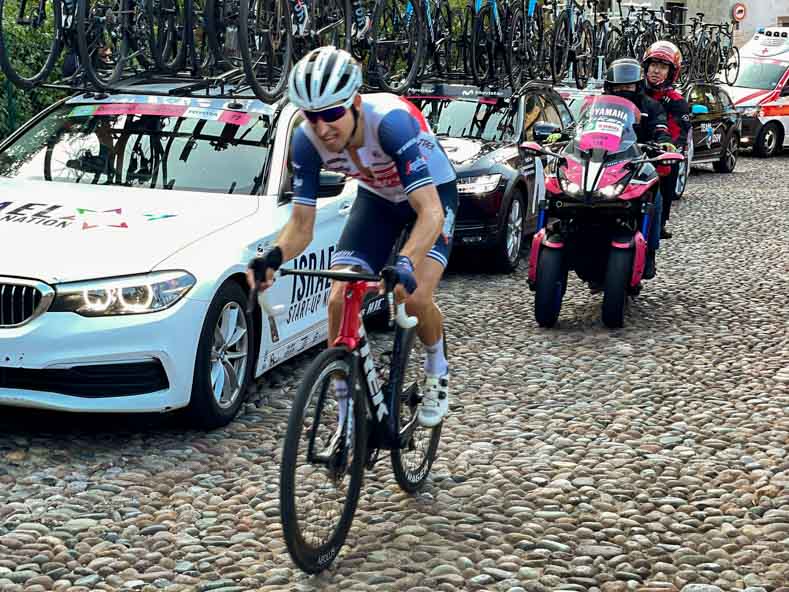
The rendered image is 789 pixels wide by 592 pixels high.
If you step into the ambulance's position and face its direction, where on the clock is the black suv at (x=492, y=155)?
The black suv is roughly at 11 o'clock from the ambulance.

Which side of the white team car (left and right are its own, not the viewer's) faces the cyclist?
left

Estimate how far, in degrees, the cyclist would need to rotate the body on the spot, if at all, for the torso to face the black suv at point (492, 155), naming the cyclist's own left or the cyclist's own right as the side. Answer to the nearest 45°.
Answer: approximately 135° to the cyclist's own right

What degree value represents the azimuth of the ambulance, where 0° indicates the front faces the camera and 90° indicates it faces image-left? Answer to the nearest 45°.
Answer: approximately 45°

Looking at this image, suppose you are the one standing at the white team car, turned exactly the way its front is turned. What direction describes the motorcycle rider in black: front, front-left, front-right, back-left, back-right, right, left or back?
back

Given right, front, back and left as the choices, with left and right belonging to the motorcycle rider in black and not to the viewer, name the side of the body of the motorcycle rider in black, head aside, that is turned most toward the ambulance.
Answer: back

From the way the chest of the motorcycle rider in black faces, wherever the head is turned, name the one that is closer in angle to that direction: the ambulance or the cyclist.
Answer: the cyclist

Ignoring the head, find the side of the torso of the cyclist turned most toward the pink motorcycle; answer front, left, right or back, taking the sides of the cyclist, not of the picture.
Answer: back

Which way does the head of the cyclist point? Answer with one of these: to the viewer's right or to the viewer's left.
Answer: to the viewer's left

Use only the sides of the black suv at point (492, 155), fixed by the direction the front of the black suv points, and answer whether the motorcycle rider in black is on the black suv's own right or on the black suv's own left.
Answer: on the black suv's own left
